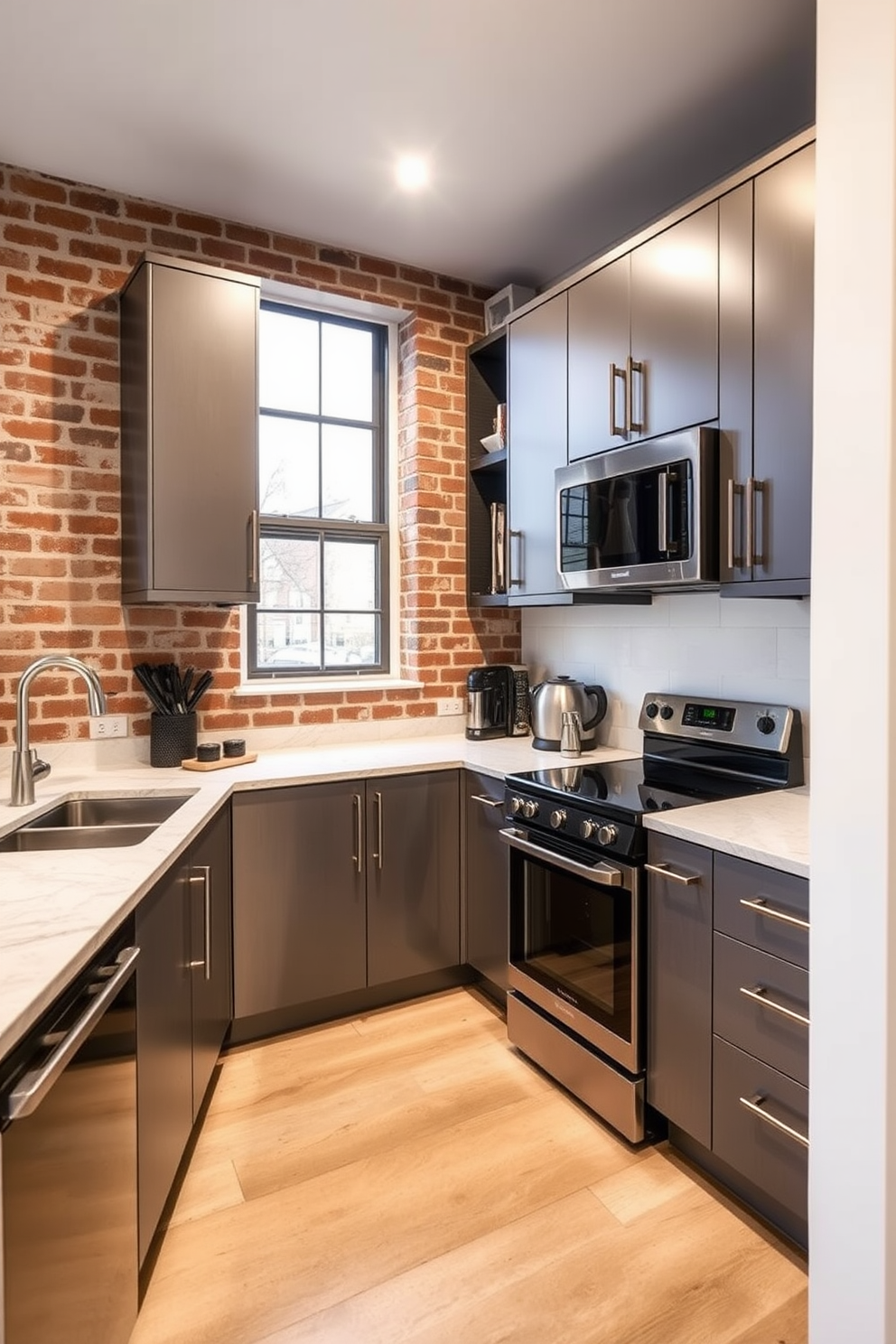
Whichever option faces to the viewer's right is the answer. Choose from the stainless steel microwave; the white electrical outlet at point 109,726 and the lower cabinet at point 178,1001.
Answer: the lower cabinet

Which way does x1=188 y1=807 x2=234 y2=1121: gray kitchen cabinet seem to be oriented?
to the viewer's right

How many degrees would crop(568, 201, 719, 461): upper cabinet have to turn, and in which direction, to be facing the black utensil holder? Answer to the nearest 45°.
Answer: approximately 45° to its right

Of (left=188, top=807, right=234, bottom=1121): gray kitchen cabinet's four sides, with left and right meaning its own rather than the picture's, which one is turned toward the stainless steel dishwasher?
right

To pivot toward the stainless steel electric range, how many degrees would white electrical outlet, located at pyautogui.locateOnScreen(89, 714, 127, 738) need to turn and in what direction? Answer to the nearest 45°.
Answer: approximately 45° to its left

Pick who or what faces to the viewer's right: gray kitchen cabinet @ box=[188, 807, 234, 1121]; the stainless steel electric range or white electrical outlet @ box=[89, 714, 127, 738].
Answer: the gray kitchen cabinet
